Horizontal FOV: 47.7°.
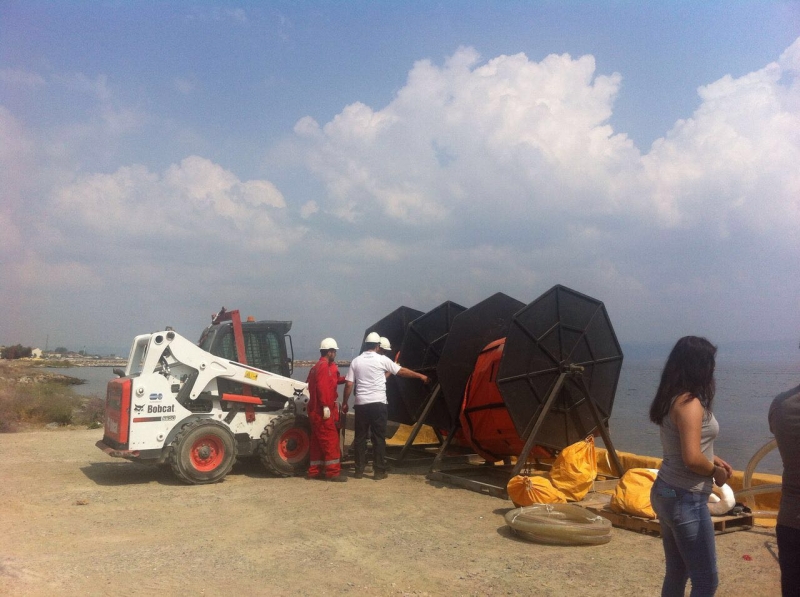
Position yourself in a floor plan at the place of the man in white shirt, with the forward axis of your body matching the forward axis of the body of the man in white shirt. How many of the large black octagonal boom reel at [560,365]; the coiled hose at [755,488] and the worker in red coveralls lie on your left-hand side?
1

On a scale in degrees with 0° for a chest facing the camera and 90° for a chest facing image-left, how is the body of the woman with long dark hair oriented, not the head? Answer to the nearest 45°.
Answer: approximately 270°

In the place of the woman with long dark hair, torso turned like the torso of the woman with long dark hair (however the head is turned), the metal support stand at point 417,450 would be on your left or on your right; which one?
on your left

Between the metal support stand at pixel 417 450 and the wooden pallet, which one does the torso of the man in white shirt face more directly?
the metal support stand

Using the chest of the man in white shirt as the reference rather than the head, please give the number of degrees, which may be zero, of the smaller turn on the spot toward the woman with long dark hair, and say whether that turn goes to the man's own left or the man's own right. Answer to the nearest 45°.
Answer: approximately 180°

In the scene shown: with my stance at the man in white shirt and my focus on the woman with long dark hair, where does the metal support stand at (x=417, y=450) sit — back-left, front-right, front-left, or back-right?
back-left

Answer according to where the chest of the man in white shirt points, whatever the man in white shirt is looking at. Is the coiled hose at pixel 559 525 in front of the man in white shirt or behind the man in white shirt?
behind

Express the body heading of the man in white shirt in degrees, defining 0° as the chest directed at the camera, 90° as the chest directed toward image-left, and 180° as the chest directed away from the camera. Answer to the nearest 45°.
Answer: approximately 180°

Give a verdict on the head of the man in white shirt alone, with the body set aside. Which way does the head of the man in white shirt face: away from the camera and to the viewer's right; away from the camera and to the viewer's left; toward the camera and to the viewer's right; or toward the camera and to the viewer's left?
away from the camera and to the viewer's right

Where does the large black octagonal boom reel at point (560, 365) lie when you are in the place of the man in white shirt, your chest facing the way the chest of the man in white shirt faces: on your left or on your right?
on your right

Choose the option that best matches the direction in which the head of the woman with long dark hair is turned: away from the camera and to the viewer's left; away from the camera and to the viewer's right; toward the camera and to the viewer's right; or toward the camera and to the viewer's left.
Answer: away from the camera and to the viewer's right

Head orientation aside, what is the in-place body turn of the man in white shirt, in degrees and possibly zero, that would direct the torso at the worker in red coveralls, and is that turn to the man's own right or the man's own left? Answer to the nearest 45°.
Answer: approximately 90° to the man's own left

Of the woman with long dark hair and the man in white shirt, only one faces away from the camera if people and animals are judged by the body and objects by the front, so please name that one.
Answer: the man in white shirt
